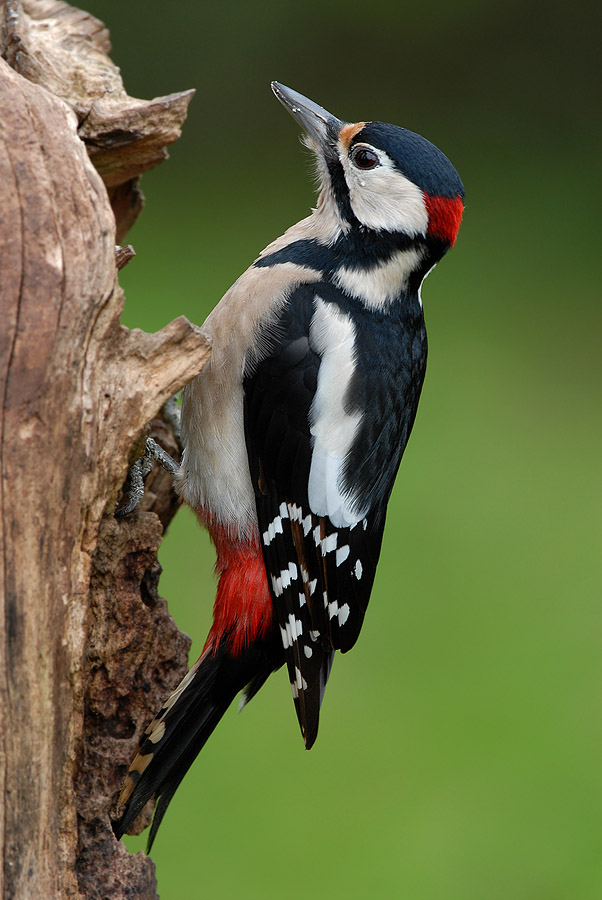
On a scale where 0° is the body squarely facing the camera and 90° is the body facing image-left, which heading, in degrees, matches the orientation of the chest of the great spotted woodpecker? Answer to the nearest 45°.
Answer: approximately 90°
